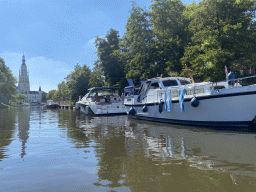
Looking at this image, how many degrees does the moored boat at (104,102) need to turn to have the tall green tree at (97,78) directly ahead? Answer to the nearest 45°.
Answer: approximately 45° to its right

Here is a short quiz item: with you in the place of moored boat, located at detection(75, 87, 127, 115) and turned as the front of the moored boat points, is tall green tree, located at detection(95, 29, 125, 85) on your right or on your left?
on your right

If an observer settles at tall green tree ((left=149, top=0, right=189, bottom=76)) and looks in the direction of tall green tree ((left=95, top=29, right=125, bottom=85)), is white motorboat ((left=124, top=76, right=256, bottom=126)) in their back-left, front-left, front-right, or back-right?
back-left

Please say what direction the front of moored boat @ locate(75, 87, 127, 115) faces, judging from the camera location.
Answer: facing away from the viewer and to the left of the viewer
